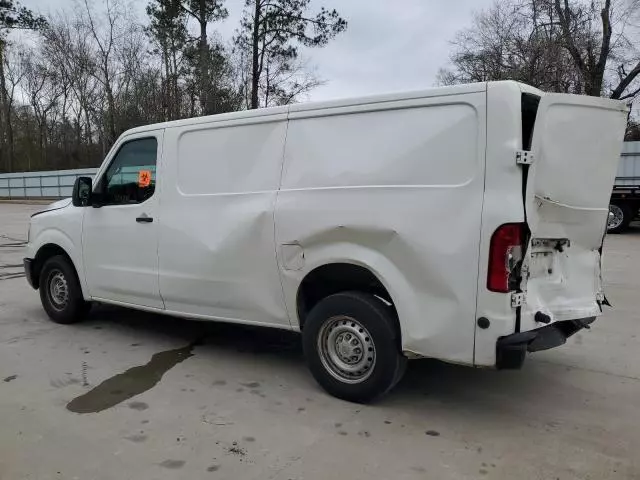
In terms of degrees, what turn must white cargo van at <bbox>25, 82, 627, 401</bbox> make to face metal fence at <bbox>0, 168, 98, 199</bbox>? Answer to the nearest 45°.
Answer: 0° — it already faces it

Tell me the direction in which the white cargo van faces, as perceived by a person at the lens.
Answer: facing away from the viewer and to the left of the viewer
